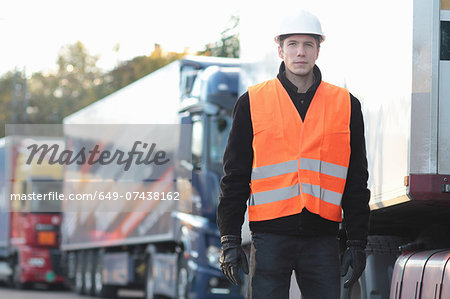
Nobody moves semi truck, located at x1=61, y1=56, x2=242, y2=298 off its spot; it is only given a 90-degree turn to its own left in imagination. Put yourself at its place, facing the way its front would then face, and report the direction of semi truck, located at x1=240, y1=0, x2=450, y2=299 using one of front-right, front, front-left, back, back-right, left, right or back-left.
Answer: back-right

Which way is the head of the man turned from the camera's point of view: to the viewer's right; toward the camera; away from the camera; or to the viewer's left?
toward the camera

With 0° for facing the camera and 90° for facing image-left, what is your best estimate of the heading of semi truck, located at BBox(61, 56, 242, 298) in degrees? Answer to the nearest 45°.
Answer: approximately 315°

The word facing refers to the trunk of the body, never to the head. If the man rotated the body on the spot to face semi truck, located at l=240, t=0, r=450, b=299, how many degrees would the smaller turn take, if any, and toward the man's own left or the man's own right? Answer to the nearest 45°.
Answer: approximately 135° to the man's own left

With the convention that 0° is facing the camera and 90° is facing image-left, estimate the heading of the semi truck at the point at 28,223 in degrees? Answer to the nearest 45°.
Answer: approximately 315°

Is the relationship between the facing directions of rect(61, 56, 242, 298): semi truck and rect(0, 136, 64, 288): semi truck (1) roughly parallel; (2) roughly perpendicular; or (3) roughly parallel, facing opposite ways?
roughly parallel

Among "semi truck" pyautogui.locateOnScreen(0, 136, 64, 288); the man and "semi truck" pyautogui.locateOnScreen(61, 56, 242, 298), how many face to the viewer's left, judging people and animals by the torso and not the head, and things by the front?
0

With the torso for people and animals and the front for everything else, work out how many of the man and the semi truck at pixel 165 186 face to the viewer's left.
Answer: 0

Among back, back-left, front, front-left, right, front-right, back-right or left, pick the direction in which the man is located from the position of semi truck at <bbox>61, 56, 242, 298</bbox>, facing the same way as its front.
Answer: front-right

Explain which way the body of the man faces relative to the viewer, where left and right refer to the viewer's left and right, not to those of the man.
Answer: facing the viewer

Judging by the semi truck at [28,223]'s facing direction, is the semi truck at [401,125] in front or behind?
in front
